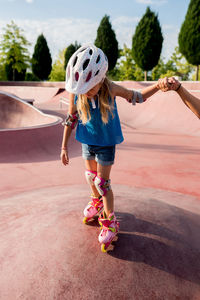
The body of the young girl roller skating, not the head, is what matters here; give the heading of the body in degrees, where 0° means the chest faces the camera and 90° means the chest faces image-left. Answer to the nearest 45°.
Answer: approximately 0°

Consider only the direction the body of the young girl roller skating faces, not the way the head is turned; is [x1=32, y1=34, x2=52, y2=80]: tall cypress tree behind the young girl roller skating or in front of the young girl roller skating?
behind

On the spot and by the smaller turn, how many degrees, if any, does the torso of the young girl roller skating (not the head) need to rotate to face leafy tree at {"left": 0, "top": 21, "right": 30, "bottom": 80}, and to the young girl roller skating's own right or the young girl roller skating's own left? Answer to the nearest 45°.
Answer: approximately 180°

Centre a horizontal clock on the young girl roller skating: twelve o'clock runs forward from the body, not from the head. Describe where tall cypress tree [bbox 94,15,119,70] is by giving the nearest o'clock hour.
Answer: The tall cypress tree is roughly at 6 o'clock from the young girl roller skating.

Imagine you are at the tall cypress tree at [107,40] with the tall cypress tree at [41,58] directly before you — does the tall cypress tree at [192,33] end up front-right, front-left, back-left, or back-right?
back-left

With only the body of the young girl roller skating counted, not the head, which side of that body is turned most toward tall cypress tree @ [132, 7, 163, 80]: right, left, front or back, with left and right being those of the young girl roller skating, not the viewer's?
back
